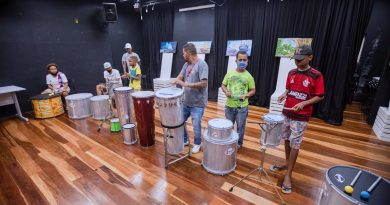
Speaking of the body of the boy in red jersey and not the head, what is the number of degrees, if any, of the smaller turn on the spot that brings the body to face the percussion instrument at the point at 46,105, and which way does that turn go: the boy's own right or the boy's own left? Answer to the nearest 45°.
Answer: approximately 45° to the boy's own right

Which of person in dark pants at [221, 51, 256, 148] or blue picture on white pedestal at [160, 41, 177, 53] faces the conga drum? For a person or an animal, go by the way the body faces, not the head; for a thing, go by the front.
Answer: the blue picture on white pedestal

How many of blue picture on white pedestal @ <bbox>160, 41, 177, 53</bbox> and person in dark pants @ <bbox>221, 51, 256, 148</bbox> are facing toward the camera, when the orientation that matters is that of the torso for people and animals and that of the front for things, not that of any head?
2

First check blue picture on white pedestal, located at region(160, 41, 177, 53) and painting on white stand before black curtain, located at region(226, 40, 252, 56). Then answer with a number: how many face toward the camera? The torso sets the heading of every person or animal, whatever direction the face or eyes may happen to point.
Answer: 2

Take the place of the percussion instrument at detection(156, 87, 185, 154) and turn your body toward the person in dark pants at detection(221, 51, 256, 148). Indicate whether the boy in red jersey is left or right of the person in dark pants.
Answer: right

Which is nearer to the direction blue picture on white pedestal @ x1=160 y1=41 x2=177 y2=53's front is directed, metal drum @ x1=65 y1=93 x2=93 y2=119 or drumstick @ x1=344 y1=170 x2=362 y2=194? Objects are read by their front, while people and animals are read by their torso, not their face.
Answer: the drumstick

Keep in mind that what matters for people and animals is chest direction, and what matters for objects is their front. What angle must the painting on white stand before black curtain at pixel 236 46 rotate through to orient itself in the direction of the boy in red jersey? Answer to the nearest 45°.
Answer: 0° — it already faces them

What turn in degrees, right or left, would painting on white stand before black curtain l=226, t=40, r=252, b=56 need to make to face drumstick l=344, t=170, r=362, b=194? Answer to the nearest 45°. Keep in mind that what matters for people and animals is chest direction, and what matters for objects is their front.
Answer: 0° — it already faces it
